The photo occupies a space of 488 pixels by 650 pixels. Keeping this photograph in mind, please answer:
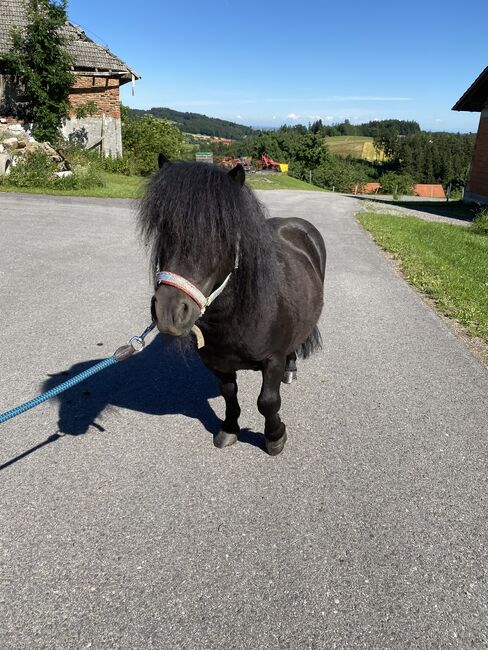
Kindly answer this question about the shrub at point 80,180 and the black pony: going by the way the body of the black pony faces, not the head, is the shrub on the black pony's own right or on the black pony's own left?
on the black pony's own right

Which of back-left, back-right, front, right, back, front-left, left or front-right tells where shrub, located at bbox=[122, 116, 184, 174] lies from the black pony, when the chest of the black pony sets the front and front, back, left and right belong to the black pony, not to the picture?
back-right

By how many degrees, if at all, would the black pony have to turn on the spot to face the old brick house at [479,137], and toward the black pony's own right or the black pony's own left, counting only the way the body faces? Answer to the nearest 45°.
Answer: approximately 180°

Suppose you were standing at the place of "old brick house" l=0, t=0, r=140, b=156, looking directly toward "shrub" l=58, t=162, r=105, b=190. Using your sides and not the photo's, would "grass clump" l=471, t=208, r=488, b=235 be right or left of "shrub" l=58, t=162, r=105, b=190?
left

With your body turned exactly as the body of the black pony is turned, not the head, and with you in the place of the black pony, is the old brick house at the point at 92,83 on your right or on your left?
on your right

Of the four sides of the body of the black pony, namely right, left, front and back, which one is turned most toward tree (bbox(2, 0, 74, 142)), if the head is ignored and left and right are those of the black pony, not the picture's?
right

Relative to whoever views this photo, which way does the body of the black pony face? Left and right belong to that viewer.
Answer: facing the viewer and to the left of the viewer
